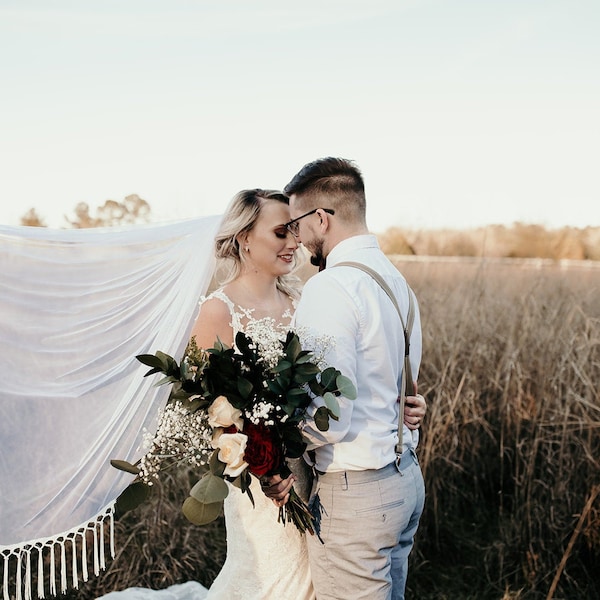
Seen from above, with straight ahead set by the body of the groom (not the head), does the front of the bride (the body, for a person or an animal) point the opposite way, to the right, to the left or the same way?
the opposite way

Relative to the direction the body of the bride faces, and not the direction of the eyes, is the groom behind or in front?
in front

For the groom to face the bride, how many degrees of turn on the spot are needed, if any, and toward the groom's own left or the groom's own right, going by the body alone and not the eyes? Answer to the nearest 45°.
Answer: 0° — they already face them

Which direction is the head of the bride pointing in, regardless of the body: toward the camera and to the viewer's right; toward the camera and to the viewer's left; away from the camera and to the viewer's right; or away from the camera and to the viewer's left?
toward the camera and to the viewer's right

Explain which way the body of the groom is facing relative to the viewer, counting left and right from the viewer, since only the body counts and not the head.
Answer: facing away from the viewer and to the left of the viewer
